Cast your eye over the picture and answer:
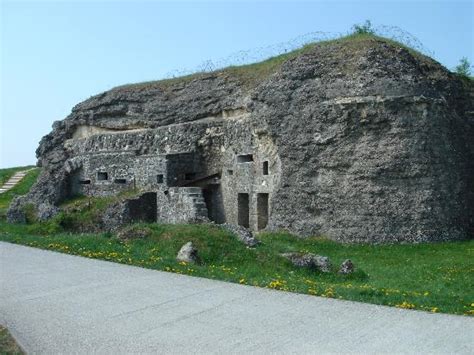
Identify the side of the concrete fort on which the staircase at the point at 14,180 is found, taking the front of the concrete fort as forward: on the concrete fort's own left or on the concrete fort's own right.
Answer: on the concrete fort's own right

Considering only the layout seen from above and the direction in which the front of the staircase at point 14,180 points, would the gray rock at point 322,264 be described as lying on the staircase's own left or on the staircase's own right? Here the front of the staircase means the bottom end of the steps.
on the staircase's own left

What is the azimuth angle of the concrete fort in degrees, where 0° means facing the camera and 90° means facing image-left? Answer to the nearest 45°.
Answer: approximately 45°

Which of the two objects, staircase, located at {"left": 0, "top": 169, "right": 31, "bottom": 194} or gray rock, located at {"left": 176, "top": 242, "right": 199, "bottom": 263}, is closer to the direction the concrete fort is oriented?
the gray rock

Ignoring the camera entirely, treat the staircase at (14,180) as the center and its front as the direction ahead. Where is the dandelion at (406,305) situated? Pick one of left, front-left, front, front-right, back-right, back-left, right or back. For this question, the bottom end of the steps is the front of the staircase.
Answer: front-left

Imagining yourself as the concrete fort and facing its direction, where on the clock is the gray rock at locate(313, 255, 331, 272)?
The gray rock is roughly at 11 o'clock from the concrete fort.

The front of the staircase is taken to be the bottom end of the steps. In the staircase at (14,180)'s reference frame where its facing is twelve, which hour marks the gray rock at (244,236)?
The gray rock is roughly at 10 o'clock from the staircase.

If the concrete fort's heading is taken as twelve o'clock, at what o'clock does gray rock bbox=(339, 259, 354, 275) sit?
The gray rock is roughly at 11 o'clock from the concrete fort.

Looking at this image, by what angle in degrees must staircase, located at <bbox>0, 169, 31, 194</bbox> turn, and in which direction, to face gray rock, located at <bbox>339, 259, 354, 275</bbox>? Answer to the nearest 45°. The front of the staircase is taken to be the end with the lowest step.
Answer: approximately 45° to its left
